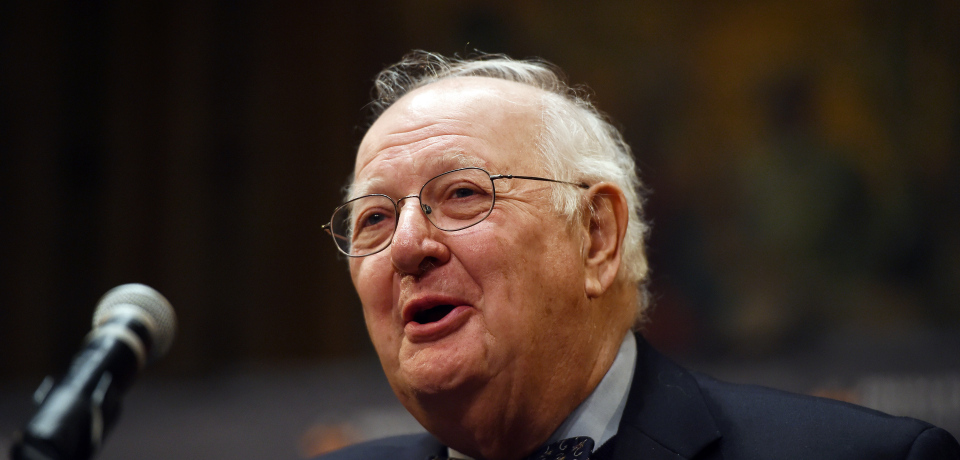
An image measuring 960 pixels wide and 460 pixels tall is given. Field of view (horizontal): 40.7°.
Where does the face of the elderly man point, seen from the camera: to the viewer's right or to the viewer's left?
to the viewer's left

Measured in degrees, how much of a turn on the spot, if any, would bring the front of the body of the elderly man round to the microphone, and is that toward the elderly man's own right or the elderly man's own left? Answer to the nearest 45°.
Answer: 0° — they already face it

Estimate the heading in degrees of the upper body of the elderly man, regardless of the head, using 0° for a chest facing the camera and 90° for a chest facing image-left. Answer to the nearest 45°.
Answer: approximately 45°
